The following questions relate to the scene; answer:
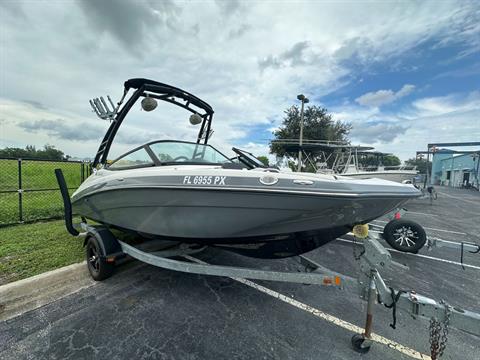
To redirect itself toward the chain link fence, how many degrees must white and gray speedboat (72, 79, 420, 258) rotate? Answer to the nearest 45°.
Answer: approximately 180°

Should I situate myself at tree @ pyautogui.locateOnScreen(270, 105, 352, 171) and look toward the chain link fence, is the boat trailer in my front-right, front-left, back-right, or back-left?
front-left

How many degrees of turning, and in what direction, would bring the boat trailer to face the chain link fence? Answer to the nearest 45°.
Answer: approximately 180°

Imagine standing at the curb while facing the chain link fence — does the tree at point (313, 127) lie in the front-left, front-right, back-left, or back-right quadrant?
front-right

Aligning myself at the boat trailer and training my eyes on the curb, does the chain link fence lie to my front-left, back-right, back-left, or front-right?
front-right

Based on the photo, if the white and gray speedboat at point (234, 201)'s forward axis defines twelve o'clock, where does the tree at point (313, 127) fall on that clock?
The tree is roughly at 8 o'clock from the white and gray speedboat.

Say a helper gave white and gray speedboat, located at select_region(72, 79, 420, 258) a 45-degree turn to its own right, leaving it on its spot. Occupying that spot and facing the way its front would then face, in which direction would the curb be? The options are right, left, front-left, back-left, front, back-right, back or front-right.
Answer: right

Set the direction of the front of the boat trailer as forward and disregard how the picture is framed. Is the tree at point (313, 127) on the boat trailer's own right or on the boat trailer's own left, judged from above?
on the boat trailer's own left

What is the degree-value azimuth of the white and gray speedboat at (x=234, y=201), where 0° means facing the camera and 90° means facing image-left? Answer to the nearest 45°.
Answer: approximately 315°
